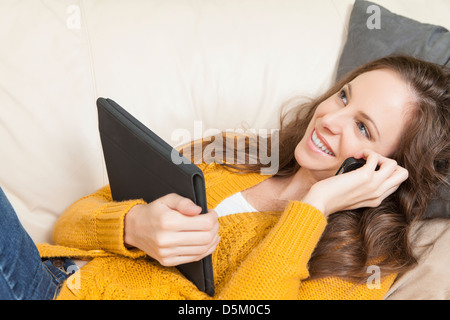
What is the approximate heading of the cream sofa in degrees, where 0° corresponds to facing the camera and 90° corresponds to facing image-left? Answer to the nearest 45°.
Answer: approximately 0°
